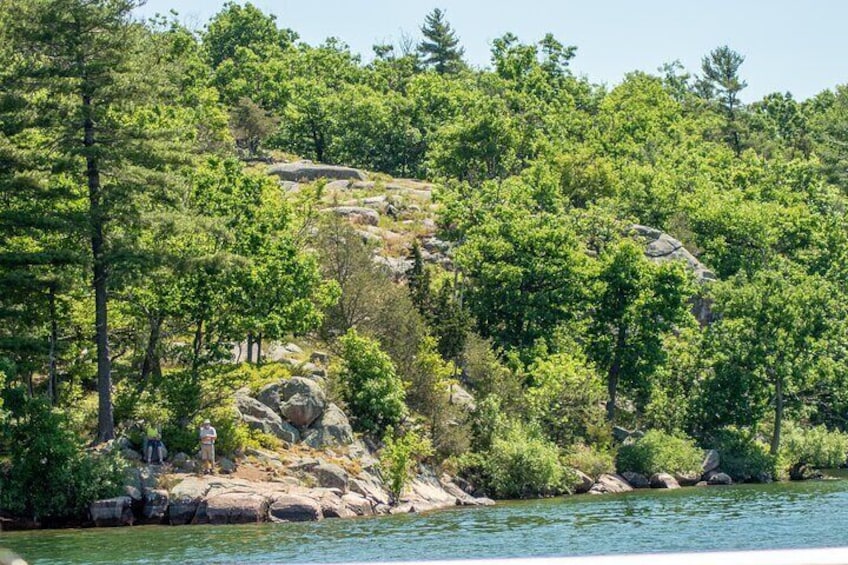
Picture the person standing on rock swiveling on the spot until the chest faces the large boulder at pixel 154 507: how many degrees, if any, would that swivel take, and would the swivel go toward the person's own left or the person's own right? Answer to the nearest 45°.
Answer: approximately 45° to the person's own right

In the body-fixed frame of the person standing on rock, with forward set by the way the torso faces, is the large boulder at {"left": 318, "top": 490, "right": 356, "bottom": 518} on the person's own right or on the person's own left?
on the person's own left

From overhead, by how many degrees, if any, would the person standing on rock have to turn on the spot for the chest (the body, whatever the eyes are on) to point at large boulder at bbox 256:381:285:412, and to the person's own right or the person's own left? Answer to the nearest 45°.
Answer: approximately 135° to the person's own left

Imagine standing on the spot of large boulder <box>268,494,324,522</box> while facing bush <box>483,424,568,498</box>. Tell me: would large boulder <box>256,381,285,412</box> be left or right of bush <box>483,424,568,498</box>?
left

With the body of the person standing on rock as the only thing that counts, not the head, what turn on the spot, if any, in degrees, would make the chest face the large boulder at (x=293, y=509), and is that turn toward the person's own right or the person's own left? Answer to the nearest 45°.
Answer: approximately 45° to the person's own left

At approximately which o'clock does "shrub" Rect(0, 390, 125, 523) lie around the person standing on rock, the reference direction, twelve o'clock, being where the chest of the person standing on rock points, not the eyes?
The shrub is roughly at 2 o'clock from the person standing on rock.

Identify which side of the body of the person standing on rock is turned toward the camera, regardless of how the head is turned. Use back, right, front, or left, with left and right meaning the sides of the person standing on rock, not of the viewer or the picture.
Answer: front

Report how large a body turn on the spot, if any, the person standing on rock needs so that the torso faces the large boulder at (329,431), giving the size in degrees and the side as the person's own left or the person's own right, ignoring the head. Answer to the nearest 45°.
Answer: approximately 135° to the person's own left

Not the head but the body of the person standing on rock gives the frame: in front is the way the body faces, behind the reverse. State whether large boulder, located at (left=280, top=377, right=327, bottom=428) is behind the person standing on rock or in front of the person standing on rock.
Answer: behind

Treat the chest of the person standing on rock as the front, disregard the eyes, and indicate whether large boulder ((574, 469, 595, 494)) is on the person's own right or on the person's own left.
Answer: on the person's own left

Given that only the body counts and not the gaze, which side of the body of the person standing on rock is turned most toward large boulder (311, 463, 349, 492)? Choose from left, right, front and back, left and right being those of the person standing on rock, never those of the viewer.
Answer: left

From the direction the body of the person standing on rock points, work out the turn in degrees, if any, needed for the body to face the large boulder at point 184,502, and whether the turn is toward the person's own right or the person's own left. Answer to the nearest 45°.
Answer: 0° — they already face it

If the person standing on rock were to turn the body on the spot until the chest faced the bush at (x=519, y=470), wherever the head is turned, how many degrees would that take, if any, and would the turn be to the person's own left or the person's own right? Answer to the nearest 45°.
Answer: approximately 135° to the person's own left

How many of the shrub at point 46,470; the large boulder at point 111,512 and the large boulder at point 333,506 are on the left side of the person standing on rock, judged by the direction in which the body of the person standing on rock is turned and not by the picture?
1

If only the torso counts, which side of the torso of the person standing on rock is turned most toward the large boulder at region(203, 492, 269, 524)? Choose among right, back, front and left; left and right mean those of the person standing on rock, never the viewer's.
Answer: front
